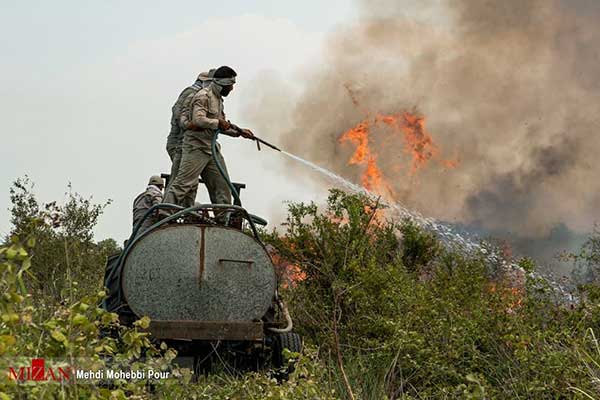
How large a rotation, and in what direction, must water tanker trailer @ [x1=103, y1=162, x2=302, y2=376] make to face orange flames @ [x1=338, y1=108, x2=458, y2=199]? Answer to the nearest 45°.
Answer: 0° — it already faces it

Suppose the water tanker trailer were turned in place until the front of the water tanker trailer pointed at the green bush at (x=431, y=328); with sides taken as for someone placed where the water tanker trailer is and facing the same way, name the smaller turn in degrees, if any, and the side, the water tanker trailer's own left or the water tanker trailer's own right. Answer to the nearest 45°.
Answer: approximately 90° to the water tanker trailer's own right

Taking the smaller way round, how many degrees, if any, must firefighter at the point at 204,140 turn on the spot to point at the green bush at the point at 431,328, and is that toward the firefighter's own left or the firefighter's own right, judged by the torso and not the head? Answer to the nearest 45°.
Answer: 0° — they already face it

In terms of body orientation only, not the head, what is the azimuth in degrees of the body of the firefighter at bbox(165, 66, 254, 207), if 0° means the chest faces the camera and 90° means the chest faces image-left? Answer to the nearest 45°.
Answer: approximately 270°

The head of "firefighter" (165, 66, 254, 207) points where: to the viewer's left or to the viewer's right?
to the viewer's right

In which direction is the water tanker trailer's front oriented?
away from the camera

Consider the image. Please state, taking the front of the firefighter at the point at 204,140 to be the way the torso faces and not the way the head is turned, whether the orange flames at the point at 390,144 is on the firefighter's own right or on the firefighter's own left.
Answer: on the firefighter's own left
